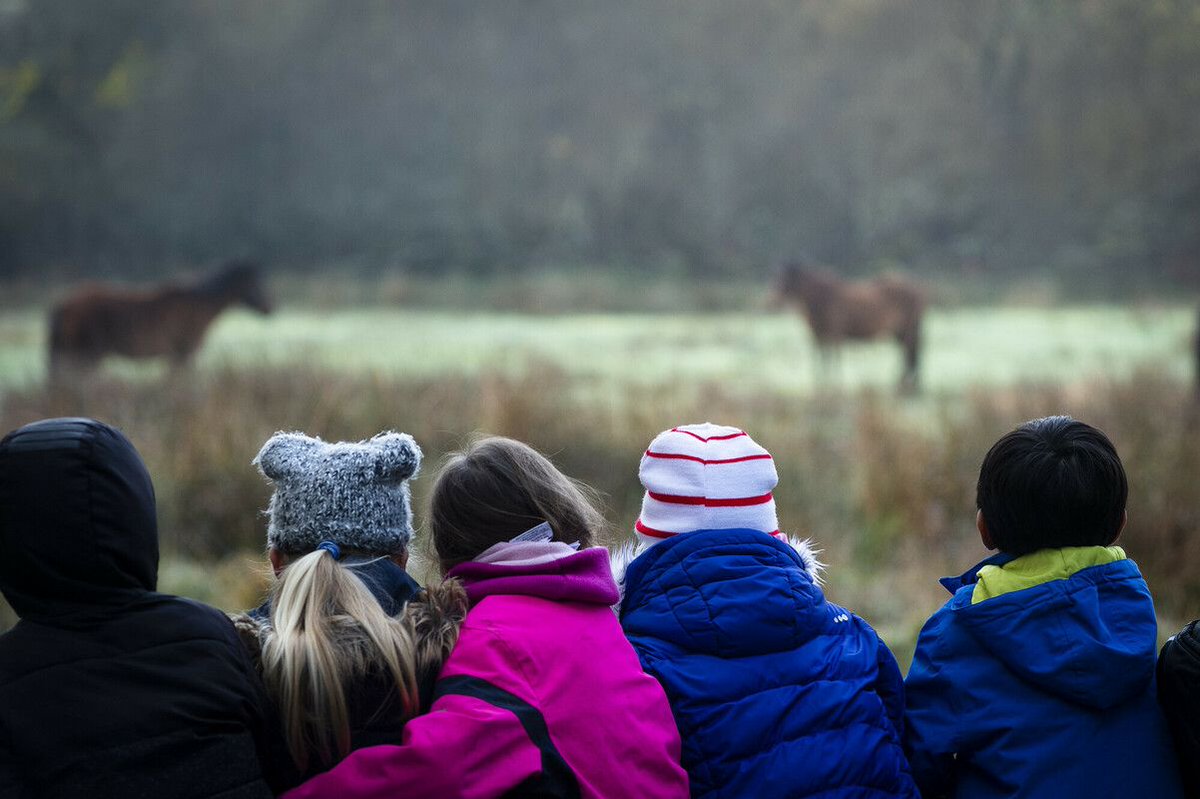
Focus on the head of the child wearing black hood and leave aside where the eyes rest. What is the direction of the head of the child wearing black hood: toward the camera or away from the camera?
away from the camera

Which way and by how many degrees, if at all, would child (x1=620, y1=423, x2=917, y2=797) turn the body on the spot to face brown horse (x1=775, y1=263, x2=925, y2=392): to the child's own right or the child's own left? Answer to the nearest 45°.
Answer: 0° — they already face it

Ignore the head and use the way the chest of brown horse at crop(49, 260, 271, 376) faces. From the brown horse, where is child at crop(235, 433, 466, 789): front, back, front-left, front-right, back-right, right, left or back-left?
right

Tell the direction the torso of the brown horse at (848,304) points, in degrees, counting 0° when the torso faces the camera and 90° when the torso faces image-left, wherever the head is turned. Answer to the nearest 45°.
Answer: approximately 90°

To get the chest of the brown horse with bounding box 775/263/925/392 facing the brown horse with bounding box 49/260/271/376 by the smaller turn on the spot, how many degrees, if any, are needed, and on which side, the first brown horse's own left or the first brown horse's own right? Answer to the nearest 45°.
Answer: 0° — it already faces it

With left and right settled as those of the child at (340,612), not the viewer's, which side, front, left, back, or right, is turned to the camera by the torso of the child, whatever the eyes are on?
back

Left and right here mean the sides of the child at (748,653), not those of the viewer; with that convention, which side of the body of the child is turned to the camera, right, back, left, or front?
back

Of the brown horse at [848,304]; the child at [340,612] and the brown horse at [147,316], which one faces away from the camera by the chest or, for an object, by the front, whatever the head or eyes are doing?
the child

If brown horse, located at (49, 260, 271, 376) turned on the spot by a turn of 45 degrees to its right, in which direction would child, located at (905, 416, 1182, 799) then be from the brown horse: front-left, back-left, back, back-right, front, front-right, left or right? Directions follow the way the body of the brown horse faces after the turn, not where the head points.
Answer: front-right

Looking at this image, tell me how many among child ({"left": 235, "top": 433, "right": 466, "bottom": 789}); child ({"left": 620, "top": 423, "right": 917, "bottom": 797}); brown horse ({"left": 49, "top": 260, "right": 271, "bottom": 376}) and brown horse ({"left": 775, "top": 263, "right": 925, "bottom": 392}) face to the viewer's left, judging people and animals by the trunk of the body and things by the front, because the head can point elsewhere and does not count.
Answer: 1

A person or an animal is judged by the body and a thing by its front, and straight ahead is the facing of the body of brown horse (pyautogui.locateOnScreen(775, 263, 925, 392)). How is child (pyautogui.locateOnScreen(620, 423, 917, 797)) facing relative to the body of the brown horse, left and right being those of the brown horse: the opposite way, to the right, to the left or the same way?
to the right

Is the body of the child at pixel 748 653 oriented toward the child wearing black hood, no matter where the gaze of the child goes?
no

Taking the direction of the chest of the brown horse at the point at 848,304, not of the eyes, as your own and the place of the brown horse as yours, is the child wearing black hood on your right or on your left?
on your left

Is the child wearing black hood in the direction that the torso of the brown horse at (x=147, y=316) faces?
no

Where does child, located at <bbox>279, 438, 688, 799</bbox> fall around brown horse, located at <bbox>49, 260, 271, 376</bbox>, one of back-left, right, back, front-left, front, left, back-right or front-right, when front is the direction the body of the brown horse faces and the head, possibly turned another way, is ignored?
right

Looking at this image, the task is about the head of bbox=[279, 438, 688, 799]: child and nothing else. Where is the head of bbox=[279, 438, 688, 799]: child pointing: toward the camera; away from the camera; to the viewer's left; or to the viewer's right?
away from the camera

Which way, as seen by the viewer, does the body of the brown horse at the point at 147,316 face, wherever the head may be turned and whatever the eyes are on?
to the viewer's right

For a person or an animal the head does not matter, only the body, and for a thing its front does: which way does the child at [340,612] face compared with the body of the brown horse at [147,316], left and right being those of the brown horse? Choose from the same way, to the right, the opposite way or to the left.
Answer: to the left
